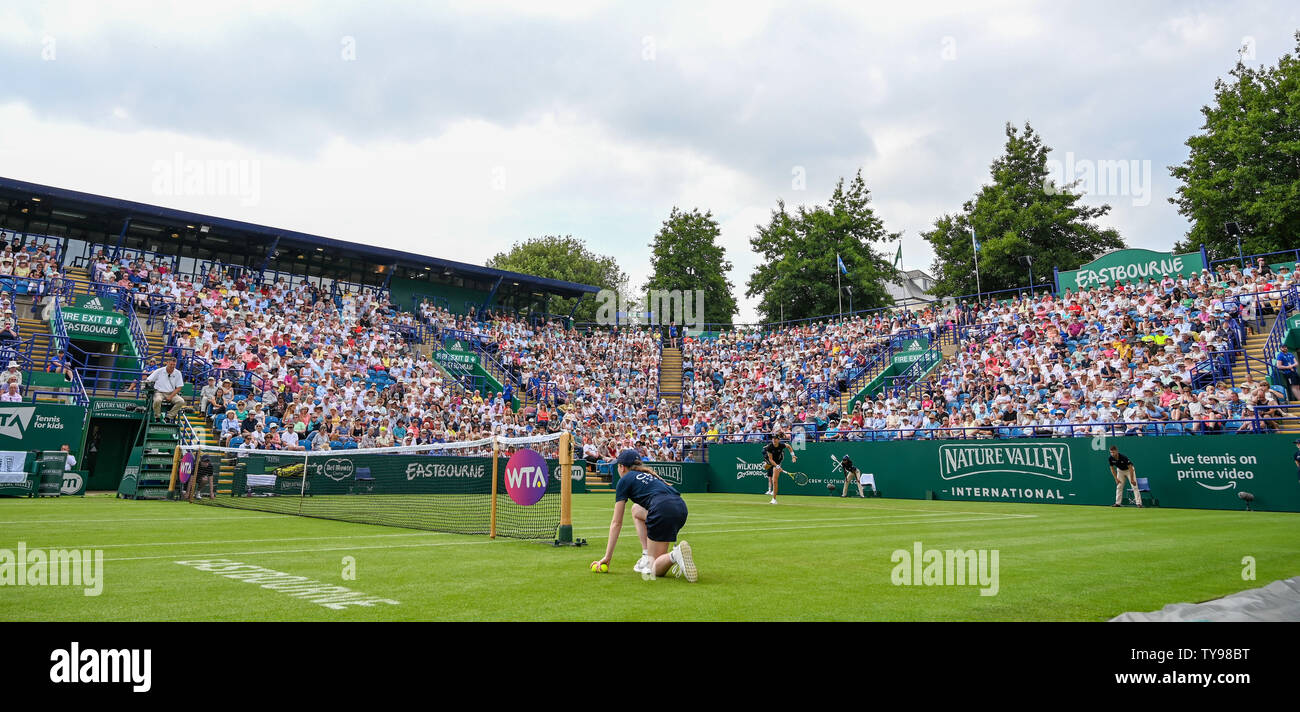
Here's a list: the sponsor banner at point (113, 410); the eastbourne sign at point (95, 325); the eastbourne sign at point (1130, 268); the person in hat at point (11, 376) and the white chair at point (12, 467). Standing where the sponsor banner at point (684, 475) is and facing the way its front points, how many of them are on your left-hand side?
1

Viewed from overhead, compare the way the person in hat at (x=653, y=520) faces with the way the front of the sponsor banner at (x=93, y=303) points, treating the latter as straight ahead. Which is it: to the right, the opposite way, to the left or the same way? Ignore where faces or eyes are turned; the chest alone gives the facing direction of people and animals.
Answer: the opposite way

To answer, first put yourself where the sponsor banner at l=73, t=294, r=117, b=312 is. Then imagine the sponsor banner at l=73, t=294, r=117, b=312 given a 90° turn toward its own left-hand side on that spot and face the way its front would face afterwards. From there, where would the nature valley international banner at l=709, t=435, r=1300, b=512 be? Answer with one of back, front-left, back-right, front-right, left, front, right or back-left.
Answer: front-right

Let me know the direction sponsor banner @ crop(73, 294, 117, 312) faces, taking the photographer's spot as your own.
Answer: facing the viewer

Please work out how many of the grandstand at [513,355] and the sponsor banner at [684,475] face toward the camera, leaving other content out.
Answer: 2

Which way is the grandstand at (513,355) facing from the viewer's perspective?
toward the camera

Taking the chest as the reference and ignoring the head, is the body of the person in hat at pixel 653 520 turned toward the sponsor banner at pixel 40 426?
yes

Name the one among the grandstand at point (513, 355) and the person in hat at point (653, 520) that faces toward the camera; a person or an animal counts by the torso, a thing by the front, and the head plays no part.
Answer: the grandstand

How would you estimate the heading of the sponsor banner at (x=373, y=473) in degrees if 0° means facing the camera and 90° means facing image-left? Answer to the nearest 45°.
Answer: approximately 0°

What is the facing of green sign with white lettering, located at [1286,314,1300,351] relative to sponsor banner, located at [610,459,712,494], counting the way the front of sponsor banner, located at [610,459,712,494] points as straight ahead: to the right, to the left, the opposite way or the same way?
to the right

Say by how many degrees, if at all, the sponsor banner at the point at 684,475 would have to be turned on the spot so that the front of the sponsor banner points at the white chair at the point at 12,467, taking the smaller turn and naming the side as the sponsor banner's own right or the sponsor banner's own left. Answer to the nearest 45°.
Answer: approximately 45° to the sponsor banner's own right

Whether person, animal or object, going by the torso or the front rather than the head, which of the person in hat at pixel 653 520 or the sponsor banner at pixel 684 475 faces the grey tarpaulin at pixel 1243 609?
the sponsor banner
